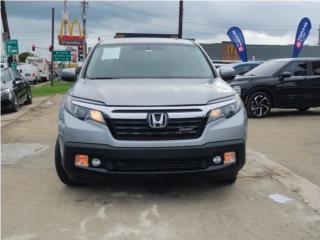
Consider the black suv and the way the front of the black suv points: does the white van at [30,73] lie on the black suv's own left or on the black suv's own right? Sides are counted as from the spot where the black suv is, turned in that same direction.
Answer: on the black suv's own right

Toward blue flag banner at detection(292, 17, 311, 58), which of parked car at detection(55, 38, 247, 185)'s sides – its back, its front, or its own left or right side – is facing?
back

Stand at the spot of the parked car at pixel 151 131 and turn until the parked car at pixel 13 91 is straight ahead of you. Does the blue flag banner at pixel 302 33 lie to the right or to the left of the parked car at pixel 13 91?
right

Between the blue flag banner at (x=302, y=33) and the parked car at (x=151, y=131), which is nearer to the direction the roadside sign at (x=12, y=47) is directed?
the parked car

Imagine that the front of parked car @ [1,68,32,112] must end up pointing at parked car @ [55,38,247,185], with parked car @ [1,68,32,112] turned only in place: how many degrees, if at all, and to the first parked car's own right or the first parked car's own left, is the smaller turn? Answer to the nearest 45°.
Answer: approximately 45° to the first parked car's own left

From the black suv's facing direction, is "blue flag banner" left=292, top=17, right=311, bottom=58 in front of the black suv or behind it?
behind

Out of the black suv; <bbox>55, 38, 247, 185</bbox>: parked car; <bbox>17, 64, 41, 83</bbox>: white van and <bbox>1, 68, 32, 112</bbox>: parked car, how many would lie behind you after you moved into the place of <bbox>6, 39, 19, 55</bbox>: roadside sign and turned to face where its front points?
1

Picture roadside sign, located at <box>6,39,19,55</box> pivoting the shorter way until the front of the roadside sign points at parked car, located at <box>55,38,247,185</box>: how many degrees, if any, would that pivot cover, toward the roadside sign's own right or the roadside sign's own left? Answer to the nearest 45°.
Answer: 0° — it already faces it

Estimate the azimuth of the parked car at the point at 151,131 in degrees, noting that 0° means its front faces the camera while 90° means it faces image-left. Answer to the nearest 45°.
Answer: approximately 0°

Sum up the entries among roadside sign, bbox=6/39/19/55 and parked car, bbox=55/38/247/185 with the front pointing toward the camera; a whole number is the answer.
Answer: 2

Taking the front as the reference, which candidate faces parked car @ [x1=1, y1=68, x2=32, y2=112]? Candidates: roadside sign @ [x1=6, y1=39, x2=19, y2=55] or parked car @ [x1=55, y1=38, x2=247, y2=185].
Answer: the roadside sign
